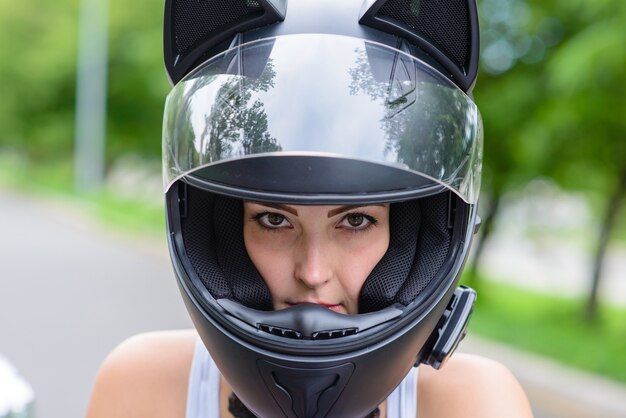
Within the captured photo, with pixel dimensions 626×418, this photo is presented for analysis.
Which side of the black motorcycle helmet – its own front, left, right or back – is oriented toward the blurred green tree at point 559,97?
back

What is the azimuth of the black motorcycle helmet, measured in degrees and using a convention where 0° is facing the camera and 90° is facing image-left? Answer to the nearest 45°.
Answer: approximately 0°
